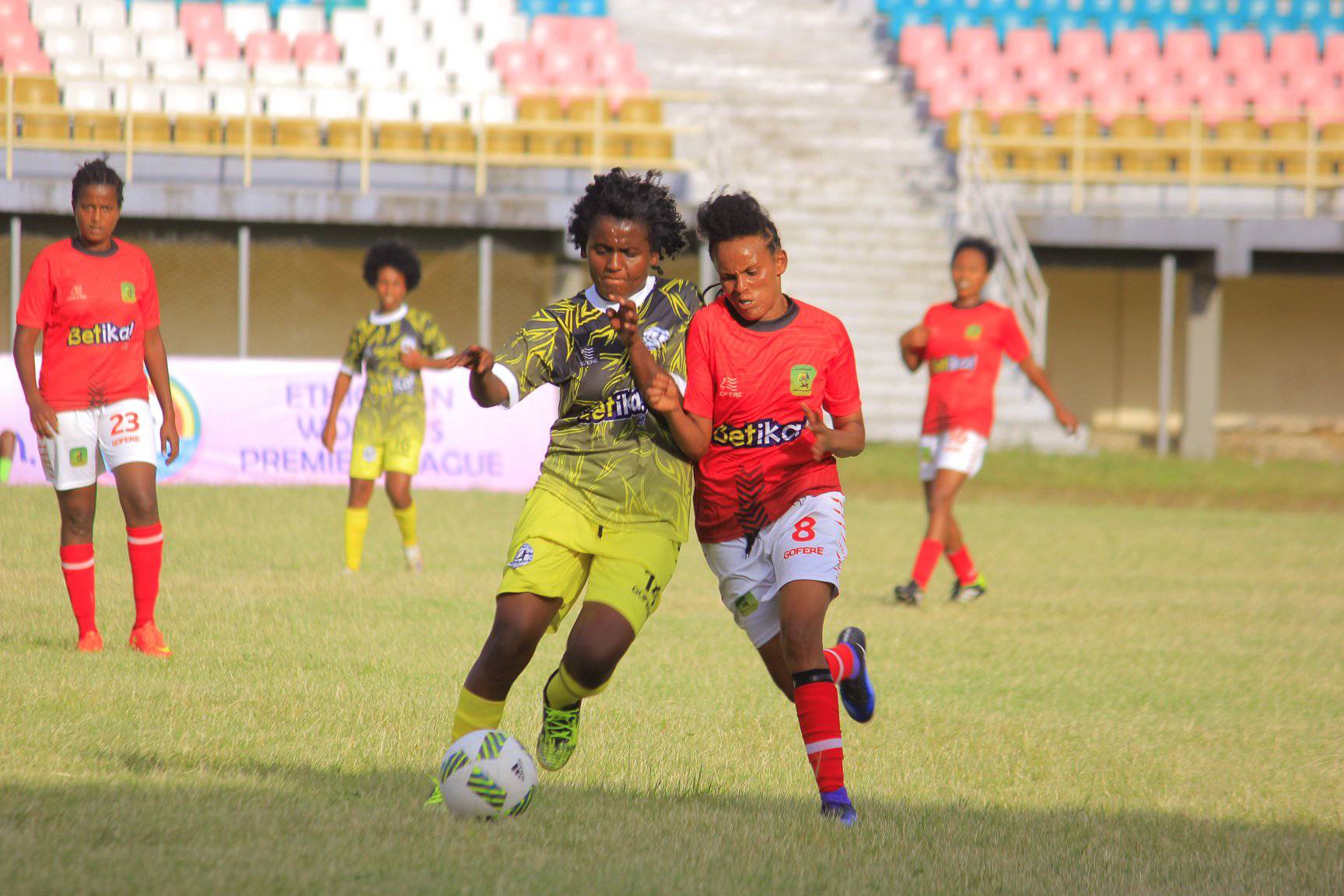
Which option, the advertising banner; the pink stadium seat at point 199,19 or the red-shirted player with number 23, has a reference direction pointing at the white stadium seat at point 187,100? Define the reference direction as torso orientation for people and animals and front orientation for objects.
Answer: the pink stadium seat

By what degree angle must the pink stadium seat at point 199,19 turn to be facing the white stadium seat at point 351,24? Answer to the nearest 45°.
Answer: approximately 90° to its left

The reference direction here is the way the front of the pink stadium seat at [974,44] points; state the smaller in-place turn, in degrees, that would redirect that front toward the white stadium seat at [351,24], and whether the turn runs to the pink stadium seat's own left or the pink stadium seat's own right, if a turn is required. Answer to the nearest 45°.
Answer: approximately 90° to the pink stadium seat's own right

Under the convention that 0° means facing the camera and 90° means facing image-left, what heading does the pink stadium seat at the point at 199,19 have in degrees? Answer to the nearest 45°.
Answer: approximately 0°

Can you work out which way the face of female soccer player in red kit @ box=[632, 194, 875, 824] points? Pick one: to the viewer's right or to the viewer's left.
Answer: to the viewer's left

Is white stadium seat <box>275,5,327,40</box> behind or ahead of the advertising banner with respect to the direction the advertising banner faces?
behind

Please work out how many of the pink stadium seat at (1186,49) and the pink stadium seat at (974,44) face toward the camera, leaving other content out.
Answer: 2

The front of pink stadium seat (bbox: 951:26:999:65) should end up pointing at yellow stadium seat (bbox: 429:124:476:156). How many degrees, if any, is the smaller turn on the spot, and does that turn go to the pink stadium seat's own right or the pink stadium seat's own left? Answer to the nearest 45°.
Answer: approximately 45° to the pink stadium seat's own right

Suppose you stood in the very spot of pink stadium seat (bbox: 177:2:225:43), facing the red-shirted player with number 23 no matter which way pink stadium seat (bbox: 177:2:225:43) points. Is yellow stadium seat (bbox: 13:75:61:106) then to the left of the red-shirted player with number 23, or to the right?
right

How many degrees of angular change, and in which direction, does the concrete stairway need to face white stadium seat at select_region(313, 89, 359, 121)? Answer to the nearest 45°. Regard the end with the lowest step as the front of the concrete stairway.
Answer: approximately 90° to its right

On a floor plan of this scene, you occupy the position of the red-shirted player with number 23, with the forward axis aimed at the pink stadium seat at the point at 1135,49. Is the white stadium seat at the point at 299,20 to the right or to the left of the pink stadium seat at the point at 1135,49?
left
